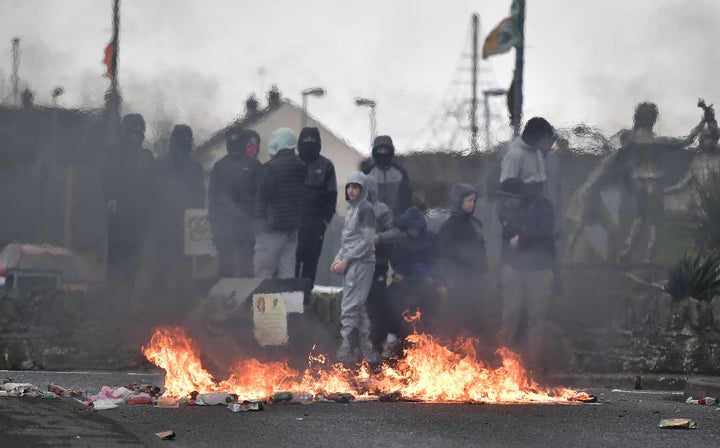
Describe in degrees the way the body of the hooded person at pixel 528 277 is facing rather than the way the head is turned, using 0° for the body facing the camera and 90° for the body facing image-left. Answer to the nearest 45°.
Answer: approximately 45°

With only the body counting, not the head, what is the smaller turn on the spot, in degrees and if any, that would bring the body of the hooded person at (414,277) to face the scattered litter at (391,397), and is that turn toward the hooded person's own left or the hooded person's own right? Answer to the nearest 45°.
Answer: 0° — they already face it

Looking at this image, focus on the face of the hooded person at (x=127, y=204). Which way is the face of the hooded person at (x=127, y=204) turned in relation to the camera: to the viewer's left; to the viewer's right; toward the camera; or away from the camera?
toward the camera

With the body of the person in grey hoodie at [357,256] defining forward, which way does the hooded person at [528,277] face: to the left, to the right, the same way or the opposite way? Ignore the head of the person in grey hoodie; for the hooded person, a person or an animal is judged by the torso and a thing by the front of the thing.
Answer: the same way

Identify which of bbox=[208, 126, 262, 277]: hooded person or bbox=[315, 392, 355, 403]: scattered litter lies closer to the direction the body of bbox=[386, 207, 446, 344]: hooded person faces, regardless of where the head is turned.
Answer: the scattered litter

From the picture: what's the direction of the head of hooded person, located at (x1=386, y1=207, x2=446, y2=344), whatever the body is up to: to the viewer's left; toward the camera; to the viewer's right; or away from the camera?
toward the camera

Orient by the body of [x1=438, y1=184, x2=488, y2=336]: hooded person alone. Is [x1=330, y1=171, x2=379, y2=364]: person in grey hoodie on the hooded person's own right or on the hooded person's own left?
on the hooded person's own right

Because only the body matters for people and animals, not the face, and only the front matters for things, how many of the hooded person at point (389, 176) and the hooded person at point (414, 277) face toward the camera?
2

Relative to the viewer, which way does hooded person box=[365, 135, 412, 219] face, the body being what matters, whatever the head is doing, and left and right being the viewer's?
facing the viewer

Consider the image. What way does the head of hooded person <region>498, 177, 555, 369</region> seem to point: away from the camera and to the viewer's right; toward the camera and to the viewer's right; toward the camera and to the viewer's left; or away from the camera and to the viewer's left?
toward the camera and to the viewer's left

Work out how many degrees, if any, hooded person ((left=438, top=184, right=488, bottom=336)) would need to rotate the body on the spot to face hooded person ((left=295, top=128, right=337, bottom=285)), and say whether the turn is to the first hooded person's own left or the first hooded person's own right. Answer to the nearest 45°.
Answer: approximately 135° to the first hooded person's own right

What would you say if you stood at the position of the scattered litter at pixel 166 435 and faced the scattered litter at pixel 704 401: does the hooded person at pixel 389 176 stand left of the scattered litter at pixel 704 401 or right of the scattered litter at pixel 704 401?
left

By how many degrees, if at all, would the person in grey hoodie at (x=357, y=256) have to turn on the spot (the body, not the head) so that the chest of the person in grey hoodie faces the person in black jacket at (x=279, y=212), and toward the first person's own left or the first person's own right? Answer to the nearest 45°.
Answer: approximately 90° to the first person's own right

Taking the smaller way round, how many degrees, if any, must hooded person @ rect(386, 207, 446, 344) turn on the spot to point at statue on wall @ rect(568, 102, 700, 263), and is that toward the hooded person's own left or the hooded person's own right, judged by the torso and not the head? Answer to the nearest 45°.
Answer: approximately 135° to the hooded person's own left

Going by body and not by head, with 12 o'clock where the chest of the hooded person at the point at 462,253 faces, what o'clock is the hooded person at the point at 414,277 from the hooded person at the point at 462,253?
the hooded person at the point at 414,277 is roughly at 4 o'clock from the hooded person at the point at 462,253.
